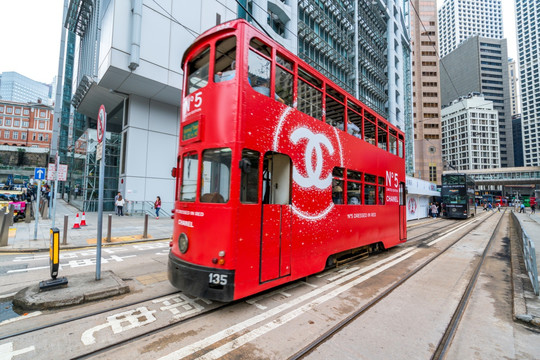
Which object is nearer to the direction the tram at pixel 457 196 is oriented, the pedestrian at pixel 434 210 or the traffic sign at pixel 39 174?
the traffic sign

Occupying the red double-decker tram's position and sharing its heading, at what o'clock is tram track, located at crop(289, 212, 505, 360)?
The tram track is roughly at 8 o'clock from the red double-decker tram.

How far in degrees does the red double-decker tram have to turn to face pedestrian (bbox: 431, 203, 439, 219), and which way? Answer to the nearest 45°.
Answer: approximately 180°

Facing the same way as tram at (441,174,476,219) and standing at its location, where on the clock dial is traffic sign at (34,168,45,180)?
The traffic sign is roughly at 1 o'clock from the tram.

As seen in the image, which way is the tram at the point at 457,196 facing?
toward the camera

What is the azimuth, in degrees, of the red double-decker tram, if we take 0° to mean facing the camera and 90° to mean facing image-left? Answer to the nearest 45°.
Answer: approximately 45°

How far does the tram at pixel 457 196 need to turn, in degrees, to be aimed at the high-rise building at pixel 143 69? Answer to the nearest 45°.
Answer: approximately 45° to its right

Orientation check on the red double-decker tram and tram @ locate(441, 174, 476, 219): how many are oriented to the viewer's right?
0

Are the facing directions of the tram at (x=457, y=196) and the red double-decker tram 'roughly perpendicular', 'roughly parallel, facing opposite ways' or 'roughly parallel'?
roughly parallel

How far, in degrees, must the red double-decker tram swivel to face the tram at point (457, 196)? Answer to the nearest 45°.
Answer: approximately 180°

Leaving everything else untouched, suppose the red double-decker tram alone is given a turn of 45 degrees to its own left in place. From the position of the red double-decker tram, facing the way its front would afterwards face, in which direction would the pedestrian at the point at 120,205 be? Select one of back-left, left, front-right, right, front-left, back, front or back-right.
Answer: back-right

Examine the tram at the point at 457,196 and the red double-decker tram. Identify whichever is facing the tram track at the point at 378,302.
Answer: the tram

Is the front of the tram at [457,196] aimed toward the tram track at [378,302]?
yes
